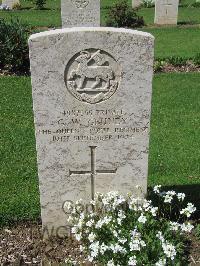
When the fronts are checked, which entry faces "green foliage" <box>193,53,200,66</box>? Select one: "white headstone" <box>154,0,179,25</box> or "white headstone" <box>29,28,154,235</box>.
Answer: "white headstone" <box>154,0,179,25</box>

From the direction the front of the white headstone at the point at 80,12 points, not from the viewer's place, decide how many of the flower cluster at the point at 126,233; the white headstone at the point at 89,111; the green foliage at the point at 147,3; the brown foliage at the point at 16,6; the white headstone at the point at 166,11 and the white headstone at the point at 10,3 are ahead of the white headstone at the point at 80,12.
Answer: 2

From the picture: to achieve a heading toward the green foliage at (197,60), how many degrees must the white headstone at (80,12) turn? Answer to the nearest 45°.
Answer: approximately 45° to its left

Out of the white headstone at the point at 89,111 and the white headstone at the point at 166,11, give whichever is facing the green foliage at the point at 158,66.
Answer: the white headstone at the point at 166,11

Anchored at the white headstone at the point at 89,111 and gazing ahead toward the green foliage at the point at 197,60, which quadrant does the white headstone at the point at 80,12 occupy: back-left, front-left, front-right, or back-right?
front-left

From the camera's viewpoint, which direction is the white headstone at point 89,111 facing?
toward the camera

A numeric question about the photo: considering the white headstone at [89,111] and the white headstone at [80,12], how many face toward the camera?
2

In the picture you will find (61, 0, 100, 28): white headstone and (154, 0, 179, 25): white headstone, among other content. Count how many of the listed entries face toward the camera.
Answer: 2

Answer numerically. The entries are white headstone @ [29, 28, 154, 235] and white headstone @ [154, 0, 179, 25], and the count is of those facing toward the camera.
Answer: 2

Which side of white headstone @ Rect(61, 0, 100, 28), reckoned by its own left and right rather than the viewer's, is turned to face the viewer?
front

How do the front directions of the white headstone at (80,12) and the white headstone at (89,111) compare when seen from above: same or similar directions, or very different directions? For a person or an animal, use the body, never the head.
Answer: same or similar directions

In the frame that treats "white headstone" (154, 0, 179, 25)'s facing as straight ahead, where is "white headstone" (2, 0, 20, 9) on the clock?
"white headstone" (2, 0, 20, 9) is roughly at 4 o'clock from "white headstone" (154, 0, 179, 25).

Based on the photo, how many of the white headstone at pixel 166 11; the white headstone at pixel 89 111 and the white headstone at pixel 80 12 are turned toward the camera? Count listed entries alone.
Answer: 3

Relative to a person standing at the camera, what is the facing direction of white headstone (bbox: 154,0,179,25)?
facing the viewer

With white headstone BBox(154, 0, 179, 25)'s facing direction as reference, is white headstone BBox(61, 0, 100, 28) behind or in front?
in front

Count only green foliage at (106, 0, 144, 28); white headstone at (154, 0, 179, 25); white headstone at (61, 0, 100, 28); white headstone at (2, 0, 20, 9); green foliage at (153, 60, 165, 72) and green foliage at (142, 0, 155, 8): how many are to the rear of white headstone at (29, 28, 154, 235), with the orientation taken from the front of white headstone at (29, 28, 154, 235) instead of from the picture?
6

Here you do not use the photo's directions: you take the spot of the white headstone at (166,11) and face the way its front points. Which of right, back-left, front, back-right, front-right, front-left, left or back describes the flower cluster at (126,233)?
front

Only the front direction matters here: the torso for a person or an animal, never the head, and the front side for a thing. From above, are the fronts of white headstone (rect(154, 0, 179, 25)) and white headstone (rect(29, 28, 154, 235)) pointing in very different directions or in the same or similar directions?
same or similar directions
